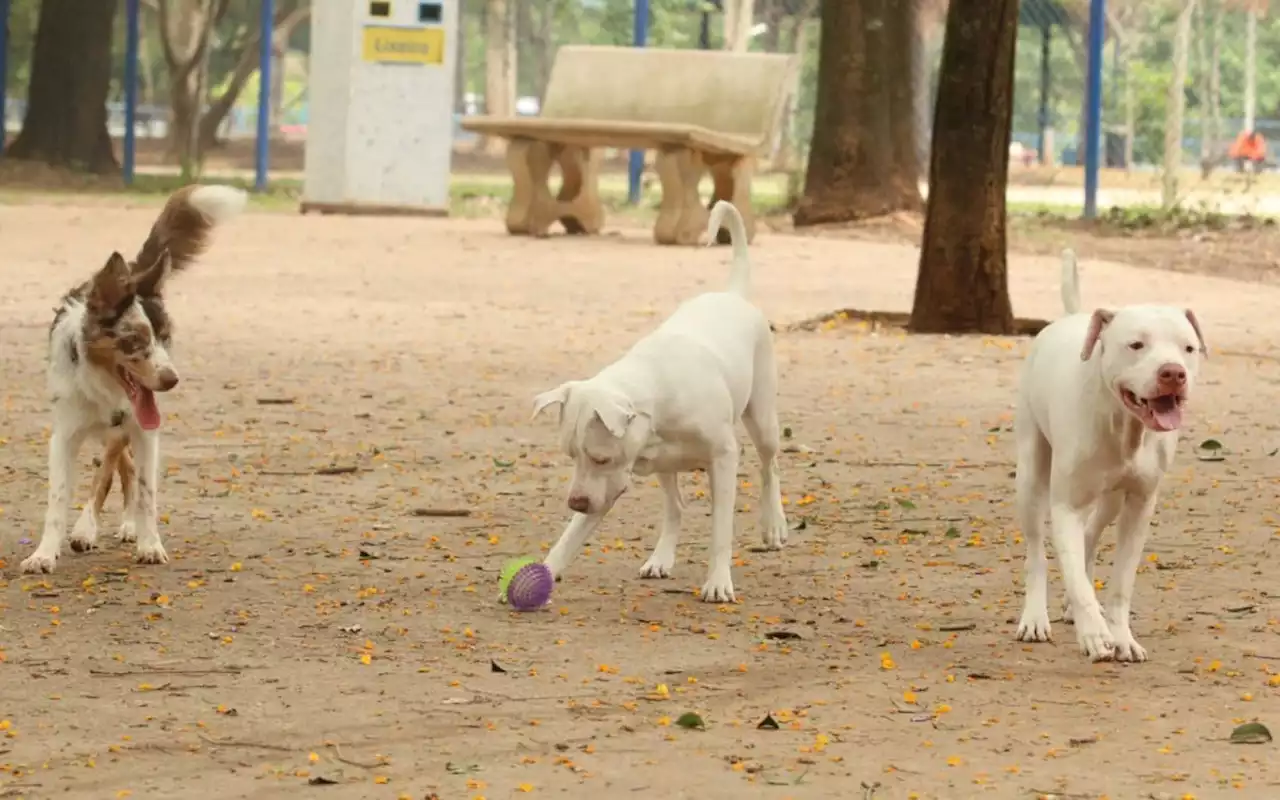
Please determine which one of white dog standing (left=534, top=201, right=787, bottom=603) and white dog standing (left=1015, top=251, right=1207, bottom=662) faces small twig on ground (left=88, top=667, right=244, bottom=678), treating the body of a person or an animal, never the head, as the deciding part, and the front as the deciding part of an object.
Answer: white dog standing (left=534, top=201, right=787, bottom=603)

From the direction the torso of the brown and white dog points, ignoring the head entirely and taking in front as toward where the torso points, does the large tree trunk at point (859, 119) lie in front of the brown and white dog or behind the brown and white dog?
behind

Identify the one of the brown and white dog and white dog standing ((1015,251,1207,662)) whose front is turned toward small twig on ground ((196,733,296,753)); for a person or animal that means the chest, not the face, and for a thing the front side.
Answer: the brown and white dog

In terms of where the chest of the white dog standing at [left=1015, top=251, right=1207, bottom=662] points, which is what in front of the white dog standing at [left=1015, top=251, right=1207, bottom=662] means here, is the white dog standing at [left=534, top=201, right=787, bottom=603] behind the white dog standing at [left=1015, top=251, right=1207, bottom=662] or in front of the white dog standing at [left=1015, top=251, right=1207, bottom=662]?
behind

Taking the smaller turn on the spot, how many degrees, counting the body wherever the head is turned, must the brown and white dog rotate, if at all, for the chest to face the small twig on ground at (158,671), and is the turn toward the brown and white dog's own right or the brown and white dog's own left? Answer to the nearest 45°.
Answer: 0° — it already faces it

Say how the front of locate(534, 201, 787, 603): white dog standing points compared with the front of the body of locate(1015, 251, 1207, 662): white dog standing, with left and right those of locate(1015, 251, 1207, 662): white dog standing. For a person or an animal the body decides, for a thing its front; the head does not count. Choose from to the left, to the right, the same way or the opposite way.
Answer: to the right

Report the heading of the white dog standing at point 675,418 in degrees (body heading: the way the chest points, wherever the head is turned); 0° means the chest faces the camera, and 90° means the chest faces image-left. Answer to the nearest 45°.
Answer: approximately 45°

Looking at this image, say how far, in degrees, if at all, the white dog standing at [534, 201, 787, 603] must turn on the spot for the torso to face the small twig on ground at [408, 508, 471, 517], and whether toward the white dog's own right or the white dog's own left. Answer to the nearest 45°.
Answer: approximately 90° to the white dog's own right
